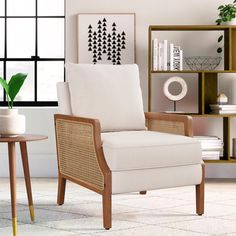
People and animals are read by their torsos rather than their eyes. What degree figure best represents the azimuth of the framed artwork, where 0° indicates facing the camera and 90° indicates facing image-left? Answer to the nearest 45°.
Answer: approximately 0°

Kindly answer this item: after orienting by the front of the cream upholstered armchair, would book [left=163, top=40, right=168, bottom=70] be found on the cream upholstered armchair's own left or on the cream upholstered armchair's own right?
on the cream upholstered armchair's own left

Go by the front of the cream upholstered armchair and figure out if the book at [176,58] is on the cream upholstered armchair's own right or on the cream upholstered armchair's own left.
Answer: on the cream upholstered armchair's own left

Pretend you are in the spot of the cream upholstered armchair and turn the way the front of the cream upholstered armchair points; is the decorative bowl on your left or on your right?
on your left

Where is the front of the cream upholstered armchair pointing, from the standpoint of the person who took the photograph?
facing the viewer and to the right of the viewer

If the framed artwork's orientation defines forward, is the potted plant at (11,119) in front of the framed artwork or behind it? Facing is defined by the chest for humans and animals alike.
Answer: in front

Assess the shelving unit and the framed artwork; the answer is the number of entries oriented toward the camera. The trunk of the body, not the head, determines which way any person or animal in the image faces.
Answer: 2

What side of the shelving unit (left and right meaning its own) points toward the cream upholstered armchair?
front

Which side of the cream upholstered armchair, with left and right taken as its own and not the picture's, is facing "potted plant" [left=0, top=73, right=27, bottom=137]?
right

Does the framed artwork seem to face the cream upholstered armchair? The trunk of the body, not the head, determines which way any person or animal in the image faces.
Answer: yes

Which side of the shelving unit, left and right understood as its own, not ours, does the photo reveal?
front

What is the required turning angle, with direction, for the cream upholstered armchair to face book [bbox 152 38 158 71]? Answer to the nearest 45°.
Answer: approximately 135° to its left

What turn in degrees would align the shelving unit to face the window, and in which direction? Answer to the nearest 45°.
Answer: approximately 90° to its right
